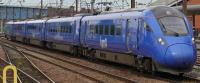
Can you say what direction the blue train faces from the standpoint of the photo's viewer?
facing the viewer and to the right of the viewer
